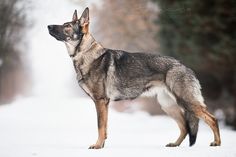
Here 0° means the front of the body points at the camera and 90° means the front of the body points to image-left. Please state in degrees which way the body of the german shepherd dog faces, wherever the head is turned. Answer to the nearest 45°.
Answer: approximately 90°
